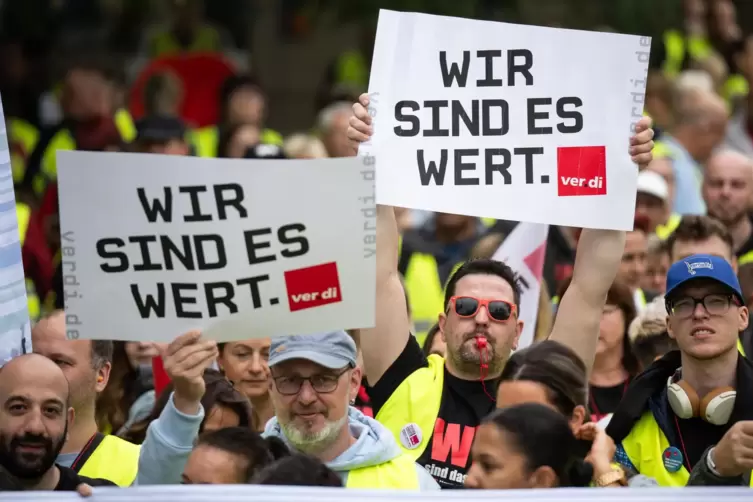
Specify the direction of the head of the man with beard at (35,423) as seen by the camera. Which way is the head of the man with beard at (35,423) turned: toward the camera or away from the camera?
toward the camera

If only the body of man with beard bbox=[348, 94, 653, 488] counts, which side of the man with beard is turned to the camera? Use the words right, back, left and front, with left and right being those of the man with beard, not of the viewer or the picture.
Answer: front

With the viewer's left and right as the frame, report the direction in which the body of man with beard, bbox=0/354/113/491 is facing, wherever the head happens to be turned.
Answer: facing the viewer

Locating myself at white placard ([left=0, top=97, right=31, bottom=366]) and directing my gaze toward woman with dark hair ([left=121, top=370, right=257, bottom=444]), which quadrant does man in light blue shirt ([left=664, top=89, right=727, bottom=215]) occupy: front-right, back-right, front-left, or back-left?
front-left

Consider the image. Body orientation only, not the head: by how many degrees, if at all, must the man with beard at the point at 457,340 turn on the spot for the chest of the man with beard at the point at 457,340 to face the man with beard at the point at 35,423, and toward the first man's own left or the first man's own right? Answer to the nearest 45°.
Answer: approximately 45° to the first man's own right

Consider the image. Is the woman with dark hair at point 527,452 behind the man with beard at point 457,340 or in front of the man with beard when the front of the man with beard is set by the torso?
in front

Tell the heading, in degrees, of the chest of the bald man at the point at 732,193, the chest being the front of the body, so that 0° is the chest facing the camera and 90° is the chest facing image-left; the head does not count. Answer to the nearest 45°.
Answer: approximately 45°
